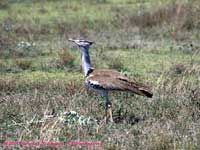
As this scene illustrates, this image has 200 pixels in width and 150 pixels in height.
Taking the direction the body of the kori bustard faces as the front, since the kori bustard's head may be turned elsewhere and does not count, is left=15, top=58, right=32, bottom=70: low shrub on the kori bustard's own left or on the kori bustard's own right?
on the kori bustard's own right

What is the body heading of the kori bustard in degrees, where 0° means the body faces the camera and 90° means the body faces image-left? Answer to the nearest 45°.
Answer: approximately 90°
